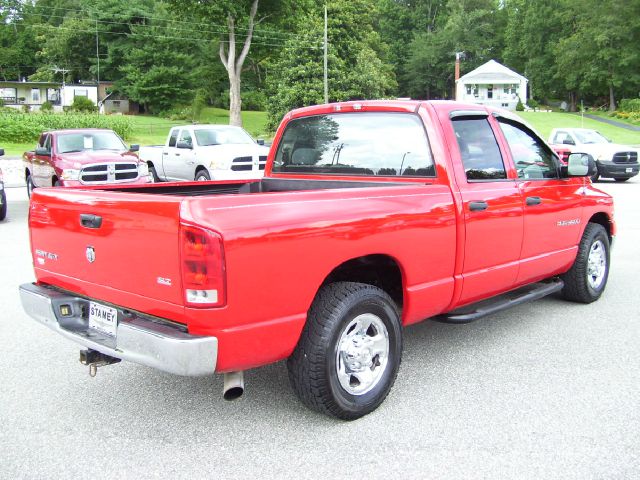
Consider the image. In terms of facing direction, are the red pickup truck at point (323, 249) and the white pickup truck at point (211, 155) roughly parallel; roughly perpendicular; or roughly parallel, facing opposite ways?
roughly perpendicular

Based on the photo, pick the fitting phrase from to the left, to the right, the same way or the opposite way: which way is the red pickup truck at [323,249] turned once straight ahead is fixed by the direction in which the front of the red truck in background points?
to the left

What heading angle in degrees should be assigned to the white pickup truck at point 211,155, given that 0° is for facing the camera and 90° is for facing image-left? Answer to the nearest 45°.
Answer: approximately 315°

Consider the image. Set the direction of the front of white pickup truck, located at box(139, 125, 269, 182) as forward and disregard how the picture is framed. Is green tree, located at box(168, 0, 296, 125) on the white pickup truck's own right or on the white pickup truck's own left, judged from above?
on the white pickup truck's own left

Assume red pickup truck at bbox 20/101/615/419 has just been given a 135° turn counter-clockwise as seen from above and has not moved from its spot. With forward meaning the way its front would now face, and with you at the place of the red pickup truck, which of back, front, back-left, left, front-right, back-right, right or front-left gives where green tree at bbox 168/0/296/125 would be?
right

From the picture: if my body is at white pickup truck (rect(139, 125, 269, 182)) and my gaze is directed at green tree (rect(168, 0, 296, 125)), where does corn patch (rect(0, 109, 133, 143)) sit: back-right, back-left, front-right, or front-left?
front-left

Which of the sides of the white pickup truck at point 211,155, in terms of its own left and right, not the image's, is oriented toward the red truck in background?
right

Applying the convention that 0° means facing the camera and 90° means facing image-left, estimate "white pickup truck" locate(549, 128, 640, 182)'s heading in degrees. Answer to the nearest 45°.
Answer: approximately 315°

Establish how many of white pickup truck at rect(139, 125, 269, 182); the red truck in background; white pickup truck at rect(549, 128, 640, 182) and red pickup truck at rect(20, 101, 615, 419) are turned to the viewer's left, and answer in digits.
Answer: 0

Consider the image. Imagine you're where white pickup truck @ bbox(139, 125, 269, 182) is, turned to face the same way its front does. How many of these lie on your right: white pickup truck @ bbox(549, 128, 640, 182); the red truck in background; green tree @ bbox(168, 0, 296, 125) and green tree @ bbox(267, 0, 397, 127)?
1

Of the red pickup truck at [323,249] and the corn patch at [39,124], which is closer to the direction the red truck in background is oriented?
the red pickup truck

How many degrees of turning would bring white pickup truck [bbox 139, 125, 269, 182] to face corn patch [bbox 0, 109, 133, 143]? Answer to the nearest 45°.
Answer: approximately 135° to its left

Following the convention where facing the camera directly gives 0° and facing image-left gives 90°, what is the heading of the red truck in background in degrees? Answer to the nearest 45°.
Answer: approximately 315°

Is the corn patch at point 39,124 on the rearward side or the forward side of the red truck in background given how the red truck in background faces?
on the rearward side
